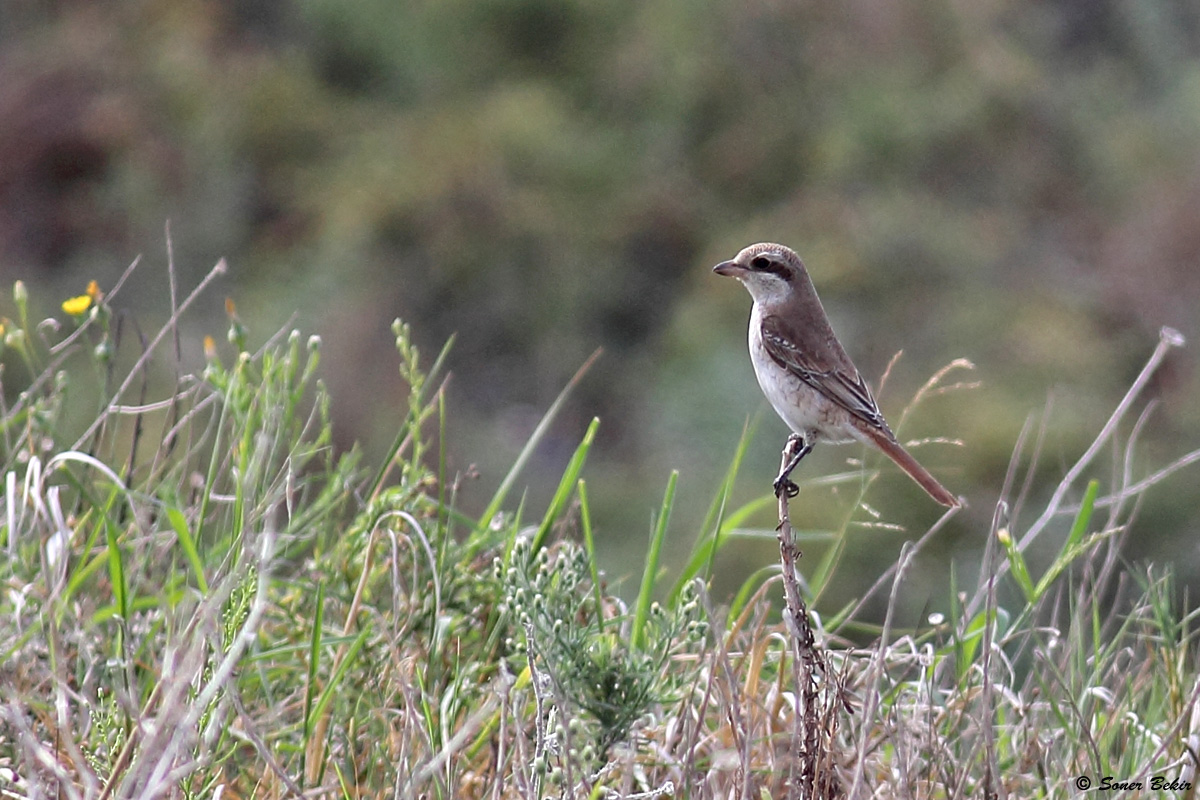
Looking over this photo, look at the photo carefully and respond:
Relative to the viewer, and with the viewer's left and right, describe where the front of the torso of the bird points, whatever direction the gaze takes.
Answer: facing to the left of the viewer
